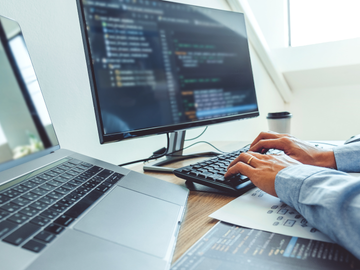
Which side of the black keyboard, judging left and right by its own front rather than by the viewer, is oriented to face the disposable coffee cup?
left

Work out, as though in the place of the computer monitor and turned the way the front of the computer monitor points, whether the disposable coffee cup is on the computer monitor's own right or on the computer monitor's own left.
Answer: on the computer monitor's own left

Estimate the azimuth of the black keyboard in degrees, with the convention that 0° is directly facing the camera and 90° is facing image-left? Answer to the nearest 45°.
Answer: approximately 315°

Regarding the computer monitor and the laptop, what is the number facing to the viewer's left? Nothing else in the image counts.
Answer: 0

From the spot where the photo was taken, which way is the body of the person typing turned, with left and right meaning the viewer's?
facing away from the viewer and to the left of the viewer

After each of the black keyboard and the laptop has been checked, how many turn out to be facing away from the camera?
0

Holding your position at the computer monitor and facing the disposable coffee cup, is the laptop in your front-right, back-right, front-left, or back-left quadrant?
back-right

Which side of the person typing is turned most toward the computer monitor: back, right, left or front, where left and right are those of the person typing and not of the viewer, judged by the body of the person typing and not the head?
front

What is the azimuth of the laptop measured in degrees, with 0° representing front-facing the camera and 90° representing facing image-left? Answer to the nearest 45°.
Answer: approximately 315°
